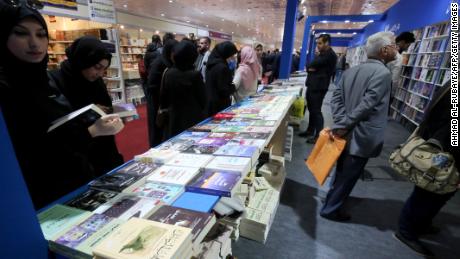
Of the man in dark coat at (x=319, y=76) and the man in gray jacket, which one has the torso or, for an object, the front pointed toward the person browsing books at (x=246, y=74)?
the man in dark coat

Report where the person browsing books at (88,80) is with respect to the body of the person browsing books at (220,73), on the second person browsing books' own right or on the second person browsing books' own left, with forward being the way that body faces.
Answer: on the second person browsing books' own right

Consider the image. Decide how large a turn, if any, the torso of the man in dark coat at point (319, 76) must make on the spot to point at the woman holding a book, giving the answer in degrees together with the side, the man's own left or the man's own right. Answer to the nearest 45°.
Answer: approximately 45° to the man's own left

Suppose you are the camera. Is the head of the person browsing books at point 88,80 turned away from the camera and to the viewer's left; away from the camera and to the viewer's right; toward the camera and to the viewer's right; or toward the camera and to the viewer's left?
toward the camera and to the viewer's right
